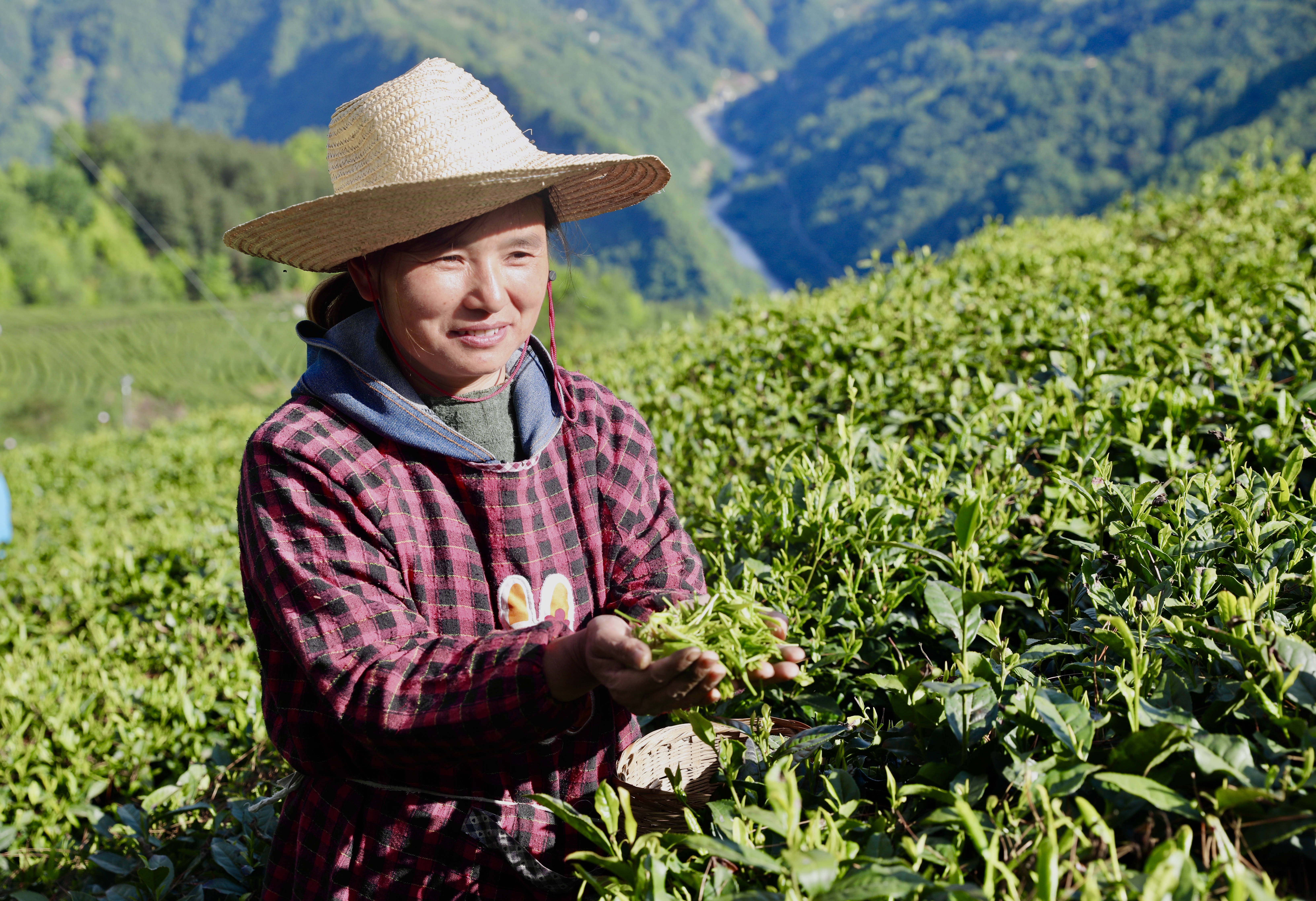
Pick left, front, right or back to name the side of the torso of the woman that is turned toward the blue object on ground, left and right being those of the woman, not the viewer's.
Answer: back

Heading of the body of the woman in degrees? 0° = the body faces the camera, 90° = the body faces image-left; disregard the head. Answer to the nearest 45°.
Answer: approximately 315°
